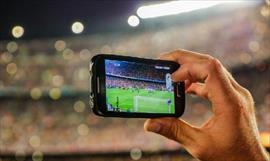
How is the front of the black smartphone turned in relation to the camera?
facing the viewer and to the right of the viewer
